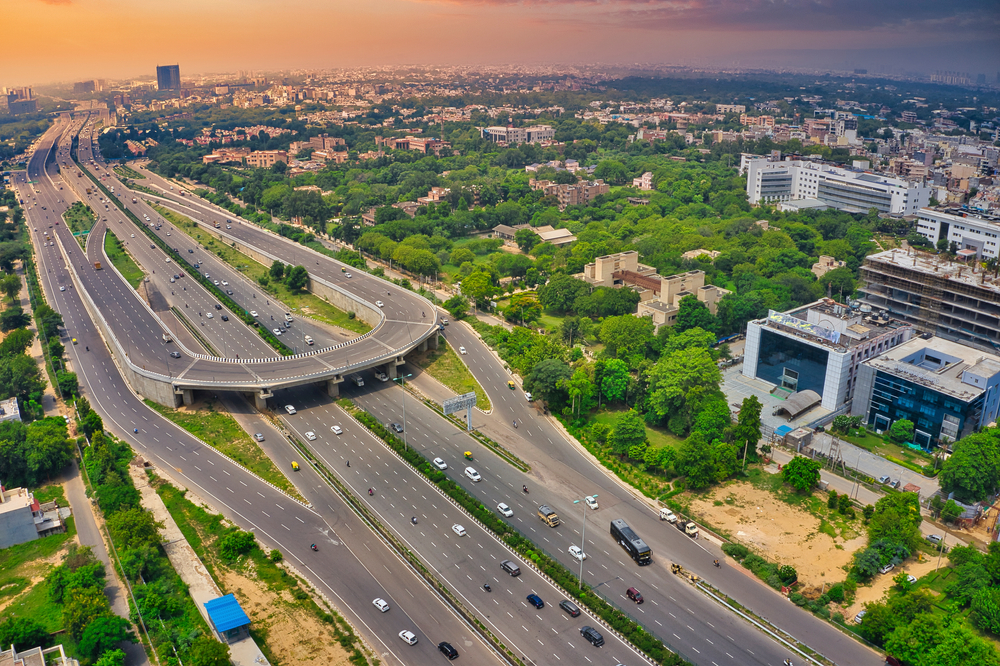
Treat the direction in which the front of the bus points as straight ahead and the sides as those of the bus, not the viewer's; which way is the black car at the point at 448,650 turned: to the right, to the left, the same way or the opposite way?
the opposite way

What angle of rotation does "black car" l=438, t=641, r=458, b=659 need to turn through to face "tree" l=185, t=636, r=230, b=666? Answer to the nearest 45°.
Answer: approximately 45° to its left

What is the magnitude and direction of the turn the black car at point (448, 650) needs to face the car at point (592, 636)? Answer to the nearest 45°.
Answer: approximately 135° to its right

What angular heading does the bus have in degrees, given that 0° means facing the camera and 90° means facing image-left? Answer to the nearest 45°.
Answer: approximately 315°

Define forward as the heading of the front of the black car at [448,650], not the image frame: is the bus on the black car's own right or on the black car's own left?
on the black car's own right
